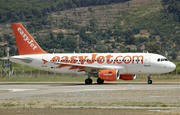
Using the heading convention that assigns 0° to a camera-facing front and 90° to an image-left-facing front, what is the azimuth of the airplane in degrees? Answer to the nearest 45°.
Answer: approximately 270°
